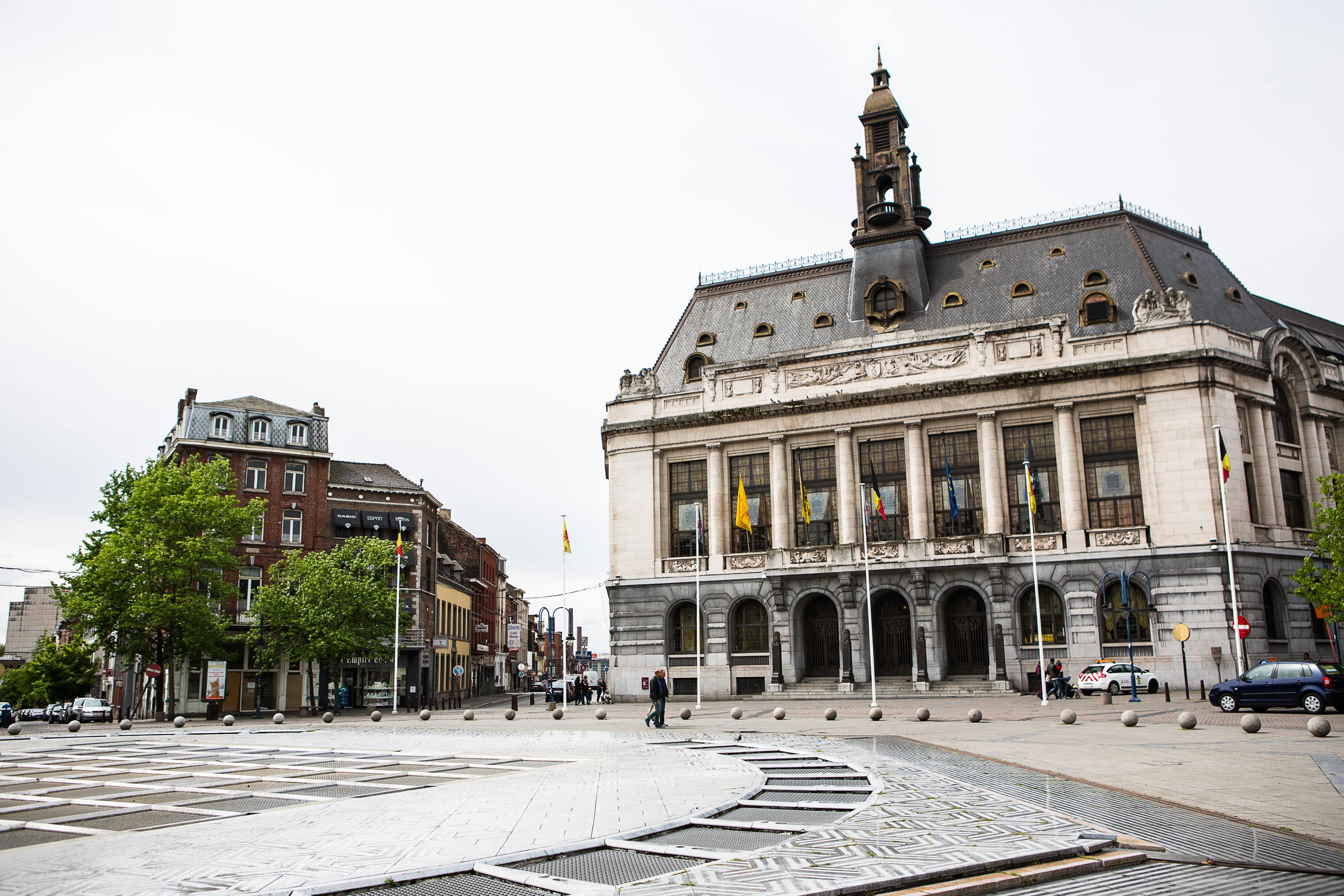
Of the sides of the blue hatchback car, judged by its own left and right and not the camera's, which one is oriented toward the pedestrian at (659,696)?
front

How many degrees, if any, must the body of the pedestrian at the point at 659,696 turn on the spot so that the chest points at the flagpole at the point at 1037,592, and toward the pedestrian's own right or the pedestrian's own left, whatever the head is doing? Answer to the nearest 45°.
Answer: approximately 135° to the pedestrian's own right

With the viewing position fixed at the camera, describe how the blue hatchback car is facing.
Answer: facing to the left of the viewer

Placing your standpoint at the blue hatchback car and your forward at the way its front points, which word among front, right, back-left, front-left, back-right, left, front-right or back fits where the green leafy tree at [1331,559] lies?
right

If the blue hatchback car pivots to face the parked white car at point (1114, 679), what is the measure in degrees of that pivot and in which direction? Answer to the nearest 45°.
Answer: approximately 45° to its right

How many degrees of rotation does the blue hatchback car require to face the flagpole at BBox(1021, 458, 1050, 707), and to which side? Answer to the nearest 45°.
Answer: approximately 45° to its right
